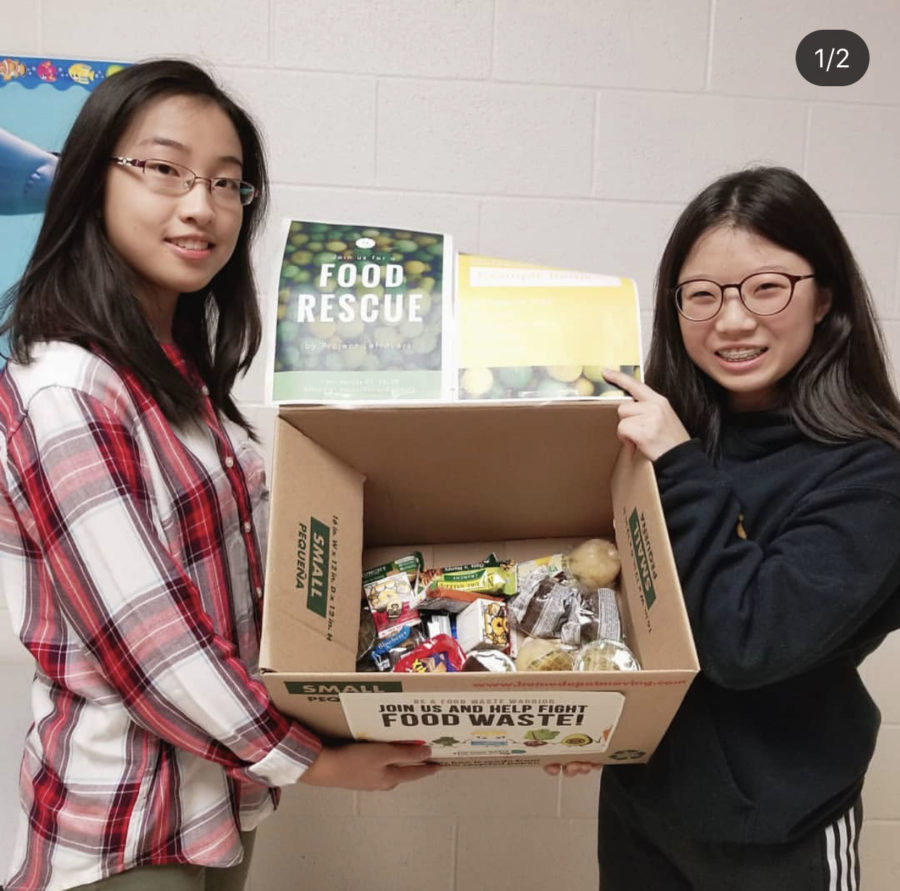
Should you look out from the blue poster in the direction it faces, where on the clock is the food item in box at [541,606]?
The food item in box is roughly at 11 o'clock from the blue poster.

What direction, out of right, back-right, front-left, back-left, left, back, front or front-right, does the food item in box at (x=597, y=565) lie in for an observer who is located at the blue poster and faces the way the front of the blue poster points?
front-left

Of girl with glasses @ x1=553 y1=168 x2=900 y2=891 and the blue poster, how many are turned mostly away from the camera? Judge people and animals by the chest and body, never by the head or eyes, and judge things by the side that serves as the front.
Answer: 0

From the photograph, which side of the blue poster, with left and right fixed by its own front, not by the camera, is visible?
front

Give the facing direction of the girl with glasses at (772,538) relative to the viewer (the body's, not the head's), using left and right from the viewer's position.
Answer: facing the viewer and to the left of the viewer

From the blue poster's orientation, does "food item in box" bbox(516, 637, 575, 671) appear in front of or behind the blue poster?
in front

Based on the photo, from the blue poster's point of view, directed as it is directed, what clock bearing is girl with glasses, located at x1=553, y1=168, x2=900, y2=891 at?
The girl with glasses is roughly at 11 o'clock from the blue poster.
